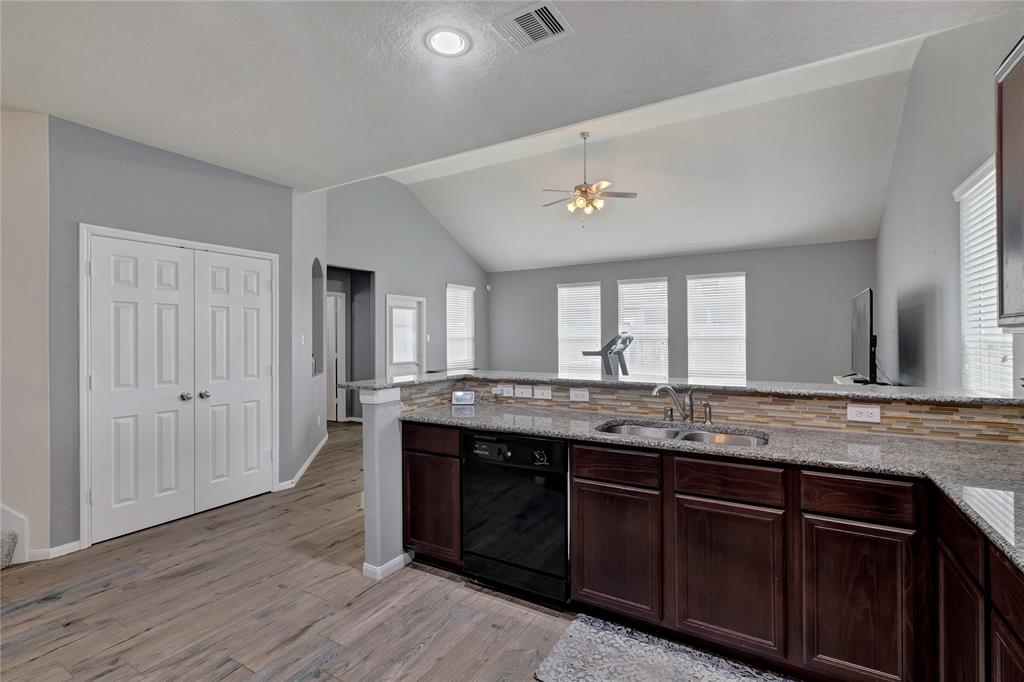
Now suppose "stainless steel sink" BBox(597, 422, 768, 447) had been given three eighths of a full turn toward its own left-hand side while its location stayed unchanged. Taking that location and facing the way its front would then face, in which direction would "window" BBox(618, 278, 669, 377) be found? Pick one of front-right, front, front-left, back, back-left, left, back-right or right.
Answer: front-left

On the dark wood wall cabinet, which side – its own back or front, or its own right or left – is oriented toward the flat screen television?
right

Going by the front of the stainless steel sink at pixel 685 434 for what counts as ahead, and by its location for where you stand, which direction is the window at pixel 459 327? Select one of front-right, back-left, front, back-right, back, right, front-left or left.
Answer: back-right

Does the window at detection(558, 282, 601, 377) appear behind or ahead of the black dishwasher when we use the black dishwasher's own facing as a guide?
behind

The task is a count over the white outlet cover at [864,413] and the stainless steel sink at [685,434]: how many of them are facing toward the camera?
2

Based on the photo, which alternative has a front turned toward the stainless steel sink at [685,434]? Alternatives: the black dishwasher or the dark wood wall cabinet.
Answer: the dark wood wall cabinet

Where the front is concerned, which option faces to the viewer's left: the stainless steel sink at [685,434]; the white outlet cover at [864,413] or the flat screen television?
the flat screen television

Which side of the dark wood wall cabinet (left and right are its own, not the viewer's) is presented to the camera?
left

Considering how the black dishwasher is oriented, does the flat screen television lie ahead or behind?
behind

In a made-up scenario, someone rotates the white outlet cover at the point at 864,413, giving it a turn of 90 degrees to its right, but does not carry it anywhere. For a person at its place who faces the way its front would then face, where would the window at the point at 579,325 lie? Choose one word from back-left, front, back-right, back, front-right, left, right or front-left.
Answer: front-right

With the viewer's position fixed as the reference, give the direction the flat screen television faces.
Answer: facing to the left of the viewer

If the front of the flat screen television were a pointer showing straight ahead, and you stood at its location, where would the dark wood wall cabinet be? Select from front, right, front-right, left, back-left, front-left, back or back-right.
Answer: left

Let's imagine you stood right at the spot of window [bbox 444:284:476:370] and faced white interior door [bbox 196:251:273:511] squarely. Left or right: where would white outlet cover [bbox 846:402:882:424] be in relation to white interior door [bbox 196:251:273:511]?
left

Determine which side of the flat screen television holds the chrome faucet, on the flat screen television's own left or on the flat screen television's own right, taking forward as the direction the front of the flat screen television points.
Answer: on the flat screen television's own left

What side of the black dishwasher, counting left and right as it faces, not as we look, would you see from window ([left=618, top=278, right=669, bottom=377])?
back
